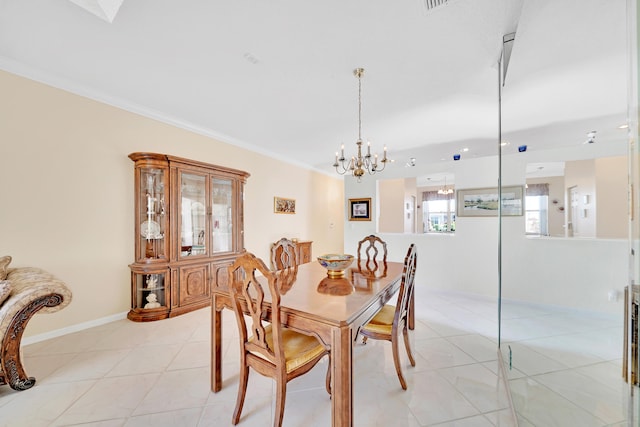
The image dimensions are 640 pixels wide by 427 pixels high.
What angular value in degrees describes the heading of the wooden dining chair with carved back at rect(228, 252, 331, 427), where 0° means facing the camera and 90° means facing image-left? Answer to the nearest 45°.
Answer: approximately 225°

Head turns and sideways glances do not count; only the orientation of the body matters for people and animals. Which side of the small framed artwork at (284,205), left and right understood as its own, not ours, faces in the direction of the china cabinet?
right

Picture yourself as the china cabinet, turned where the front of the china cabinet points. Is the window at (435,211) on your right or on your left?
on your left

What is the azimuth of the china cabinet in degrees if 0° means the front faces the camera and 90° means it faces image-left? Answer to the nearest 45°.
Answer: approximately 315°

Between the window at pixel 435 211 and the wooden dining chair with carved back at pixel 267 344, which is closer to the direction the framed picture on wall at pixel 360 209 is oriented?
the wooden dining chair with carved back

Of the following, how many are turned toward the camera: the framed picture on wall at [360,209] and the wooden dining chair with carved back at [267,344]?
1

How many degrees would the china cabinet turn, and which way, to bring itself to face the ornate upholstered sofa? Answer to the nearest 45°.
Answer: approximately 90° to its right

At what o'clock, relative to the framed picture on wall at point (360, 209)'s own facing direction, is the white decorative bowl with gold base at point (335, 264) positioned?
The white decorative bowl with gold base is roughly at 12 o'clock from the framed picture on wall.

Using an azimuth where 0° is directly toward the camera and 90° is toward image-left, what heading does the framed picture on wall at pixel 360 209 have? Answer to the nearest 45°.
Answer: approximately 0°

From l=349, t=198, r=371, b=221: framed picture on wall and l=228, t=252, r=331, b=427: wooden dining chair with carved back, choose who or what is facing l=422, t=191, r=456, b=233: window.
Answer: the wooden dining chair with carved back

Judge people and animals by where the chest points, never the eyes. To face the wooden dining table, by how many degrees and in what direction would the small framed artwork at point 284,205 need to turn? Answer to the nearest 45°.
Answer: approximately 45° to its right
